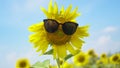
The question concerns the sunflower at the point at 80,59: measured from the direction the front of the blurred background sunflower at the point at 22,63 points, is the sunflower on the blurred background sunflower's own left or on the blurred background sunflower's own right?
on the blurred background sunflower's own left

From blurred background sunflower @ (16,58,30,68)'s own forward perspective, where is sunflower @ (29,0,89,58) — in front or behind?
in front

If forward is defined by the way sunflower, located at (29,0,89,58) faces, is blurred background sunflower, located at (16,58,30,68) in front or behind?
behind

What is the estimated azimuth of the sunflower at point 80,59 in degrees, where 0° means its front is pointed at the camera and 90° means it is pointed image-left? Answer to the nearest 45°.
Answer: approximately 0°

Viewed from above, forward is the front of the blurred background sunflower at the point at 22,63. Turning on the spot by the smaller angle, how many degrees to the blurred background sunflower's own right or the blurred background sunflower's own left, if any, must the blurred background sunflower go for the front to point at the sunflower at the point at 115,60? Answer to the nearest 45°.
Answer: approximately 90° to the blurred background sunflower's own left
